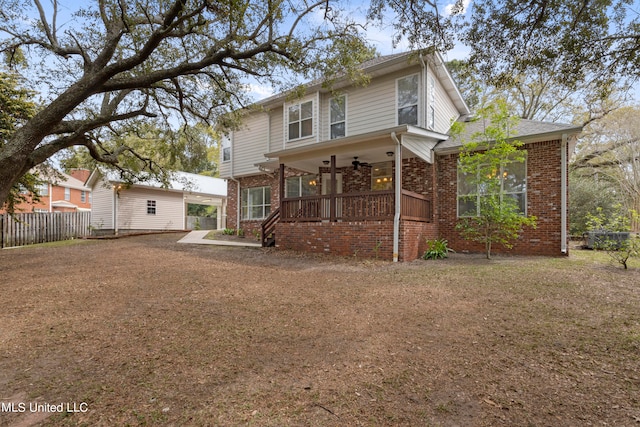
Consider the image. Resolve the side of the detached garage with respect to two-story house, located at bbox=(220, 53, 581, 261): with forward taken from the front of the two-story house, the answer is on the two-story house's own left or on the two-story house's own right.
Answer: on the two-story house's own right

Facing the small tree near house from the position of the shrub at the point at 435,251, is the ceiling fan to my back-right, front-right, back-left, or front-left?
back-left

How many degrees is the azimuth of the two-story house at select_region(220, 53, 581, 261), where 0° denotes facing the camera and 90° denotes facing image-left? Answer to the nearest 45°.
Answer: approximately 45°

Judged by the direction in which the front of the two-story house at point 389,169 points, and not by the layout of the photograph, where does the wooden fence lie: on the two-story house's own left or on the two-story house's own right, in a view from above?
on the two-story house's own right

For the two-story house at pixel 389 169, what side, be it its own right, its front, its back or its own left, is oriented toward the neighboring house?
right
